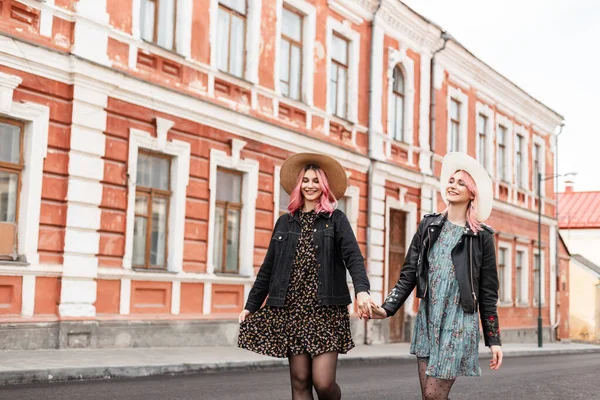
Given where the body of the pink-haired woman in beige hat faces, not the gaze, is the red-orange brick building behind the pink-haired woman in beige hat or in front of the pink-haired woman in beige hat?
behind

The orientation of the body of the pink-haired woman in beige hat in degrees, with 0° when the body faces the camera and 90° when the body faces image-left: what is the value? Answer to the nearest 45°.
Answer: approximately 0°

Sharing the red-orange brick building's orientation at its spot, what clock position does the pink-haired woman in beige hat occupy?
The pink-haired woman in beige hat is roughly at 1 o'clock from the red-orange brick building.

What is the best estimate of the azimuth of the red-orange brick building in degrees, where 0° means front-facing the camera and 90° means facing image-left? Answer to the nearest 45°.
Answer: approximately 315°
